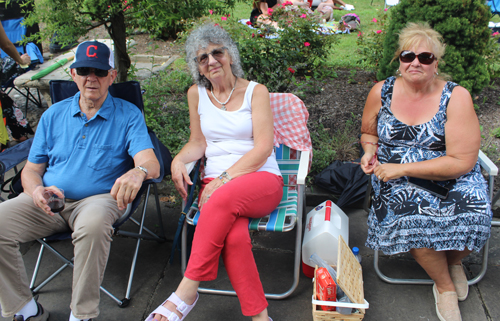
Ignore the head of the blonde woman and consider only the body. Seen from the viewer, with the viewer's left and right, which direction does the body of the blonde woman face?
facing the viewer

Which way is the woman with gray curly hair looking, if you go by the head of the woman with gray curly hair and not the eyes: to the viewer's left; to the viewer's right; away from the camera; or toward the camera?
toward the camera

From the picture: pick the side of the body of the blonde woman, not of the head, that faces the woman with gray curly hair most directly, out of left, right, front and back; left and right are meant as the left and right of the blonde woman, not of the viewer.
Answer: right

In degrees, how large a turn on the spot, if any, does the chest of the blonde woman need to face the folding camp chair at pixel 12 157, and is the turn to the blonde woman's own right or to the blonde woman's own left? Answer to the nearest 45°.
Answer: approximately 90° to the blonde woman's own right

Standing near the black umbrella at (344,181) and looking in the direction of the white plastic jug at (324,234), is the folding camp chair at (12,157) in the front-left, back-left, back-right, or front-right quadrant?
front-right

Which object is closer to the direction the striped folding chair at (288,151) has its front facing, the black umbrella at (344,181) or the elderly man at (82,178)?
the elderly man

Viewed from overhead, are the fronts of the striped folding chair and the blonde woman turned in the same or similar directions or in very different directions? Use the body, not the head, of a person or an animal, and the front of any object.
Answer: same or similar directions

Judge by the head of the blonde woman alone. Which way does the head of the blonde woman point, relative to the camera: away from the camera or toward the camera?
toward the camera

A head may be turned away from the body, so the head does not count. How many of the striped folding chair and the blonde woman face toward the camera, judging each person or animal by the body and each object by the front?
2

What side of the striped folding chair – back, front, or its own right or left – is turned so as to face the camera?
front

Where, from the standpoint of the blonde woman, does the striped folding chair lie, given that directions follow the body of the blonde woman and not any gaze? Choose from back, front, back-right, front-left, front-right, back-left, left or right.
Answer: right

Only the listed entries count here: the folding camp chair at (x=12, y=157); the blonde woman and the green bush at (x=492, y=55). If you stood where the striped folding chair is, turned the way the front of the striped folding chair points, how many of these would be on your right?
1

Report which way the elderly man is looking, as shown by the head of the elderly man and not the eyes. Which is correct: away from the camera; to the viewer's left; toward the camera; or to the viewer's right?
toward the camera

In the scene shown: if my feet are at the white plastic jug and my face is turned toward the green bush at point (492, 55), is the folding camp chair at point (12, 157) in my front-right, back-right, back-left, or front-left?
back-left

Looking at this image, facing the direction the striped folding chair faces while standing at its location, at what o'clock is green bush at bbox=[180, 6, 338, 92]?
The green bush is roughly at 6 o'clock from the striped folding chair.
